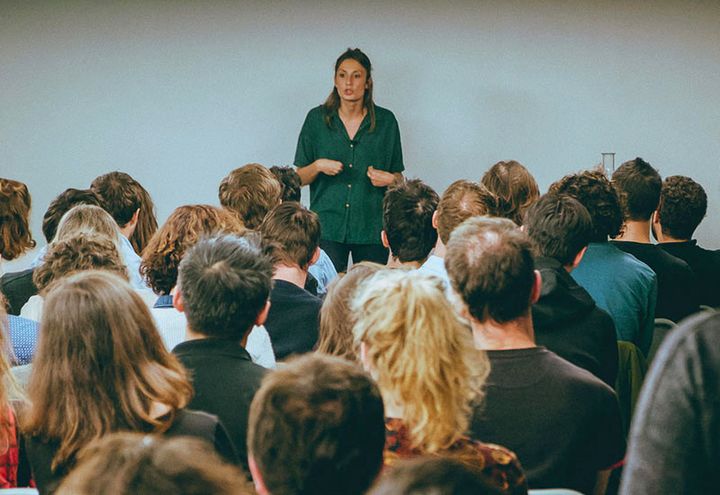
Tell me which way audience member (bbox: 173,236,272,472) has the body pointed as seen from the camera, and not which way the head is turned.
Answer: away from the camera

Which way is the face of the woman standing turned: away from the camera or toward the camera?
toward the camera

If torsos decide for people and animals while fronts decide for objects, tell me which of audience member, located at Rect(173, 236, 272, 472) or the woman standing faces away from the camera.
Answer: the audience member

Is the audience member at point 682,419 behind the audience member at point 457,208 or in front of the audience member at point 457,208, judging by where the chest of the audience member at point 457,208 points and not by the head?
behind

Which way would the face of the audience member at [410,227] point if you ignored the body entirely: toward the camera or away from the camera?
away from the camera

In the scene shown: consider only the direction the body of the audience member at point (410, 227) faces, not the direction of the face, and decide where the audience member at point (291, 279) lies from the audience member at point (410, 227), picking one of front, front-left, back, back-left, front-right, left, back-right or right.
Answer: back-left

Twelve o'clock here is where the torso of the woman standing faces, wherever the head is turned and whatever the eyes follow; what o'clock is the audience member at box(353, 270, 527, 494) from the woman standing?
The audience member is roughly at 12 o'clock from the woman standing.

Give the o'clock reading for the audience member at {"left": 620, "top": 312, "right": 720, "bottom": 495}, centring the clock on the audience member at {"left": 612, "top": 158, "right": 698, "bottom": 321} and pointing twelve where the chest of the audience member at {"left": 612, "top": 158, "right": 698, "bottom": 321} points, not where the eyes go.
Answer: the audience member at {"left": 620, "top": 312, "right": 720, "bottom": 495} is roughly at 6 o'clock from the audience member at {"left": 612, "top": 158, "right": 698, "bottom": 321}.

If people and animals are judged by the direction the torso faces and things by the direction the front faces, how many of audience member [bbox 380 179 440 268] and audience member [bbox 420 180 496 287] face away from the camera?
2

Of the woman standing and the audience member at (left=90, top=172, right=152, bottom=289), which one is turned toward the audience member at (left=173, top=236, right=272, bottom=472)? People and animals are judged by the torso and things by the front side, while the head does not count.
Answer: the woman standing

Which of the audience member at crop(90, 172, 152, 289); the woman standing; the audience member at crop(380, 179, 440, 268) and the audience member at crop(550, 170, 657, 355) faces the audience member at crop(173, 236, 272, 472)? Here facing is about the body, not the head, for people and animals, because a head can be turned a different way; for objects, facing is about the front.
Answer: the woman standing

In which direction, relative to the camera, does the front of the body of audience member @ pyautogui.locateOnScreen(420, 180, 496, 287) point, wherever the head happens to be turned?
away from the camera

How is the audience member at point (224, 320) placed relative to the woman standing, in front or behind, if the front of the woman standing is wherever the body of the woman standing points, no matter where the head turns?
in front

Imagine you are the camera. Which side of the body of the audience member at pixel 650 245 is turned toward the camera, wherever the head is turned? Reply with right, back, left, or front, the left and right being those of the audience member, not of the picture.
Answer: back

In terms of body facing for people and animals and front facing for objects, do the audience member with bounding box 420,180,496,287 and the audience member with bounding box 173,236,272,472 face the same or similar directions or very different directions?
same or similar directions

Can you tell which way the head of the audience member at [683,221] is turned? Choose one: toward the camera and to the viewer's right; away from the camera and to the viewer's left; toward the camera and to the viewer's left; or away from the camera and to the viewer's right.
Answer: away from the camera and to the viewer's left

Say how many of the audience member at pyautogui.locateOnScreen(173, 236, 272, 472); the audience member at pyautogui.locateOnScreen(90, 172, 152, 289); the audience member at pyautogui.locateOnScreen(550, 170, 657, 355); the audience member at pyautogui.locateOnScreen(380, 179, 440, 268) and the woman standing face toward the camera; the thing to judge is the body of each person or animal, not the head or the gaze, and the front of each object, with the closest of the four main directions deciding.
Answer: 1

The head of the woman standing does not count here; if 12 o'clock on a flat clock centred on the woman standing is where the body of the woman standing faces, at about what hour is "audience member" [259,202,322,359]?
The audience member is roughly at 12 o'clock from the woman standing.

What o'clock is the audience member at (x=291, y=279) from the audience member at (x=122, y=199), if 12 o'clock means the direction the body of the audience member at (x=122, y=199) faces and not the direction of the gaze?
the audience member at (x=291, y=279) is roughly at 5 o'clock from the audience member at (x=122, y=199).

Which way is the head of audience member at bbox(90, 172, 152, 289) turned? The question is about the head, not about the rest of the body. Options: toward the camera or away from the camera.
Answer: away from the camera

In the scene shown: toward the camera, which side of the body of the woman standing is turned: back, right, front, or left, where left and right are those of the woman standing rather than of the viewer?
front

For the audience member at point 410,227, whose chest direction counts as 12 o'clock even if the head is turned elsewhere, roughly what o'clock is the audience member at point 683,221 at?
the audience member at point 683,221 is roughly at 2 o'clock from the audience member at point 410,227.
